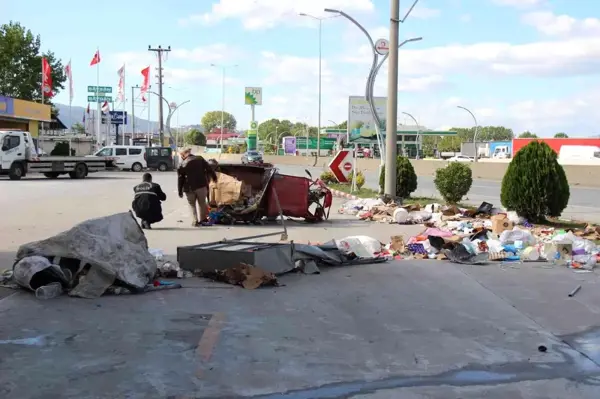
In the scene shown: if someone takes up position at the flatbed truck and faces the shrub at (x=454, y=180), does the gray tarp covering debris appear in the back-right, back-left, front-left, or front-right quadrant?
front-right

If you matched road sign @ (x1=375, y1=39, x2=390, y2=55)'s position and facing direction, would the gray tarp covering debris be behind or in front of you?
in front

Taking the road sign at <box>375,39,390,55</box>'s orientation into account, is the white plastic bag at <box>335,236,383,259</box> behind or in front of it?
in front

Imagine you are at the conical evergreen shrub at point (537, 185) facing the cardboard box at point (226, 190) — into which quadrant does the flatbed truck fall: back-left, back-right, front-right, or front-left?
front-right

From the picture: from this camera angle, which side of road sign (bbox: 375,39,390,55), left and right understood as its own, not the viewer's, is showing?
front

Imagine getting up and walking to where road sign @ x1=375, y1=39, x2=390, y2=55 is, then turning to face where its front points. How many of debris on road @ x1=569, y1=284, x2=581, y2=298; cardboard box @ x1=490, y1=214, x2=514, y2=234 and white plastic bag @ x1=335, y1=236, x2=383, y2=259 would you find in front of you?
3

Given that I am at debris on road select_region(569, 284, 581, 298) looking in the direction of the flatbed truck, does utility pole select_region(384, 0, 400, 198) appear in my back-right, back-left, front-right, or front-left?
front-right

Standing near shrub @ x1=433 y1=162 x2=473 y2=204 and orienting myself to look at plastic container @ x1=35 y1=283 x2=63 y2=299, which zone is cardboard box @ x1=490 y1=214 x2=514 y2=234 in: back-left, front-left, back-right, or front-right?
front-left

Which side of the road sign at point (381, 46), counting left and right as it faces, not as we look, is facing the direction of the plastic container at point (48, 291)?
front

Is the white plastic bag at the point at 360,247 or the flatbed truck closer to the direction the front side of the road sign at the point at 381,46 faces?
the white plastic bag
